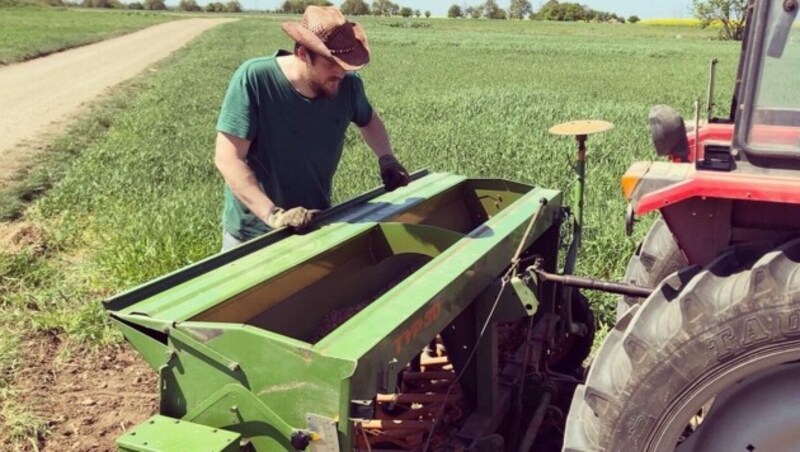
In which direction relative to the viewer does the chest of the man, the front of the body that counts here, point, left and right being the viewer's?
facing the viewer and to the right of the viewer

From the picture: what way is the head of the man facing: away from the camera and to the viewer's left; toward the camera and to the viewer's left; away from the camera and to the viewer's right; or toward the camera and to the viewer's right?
toward the camera and to the viewer's right

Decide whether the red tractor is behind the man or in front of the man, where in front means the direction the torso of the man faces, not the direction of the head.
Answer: in front
